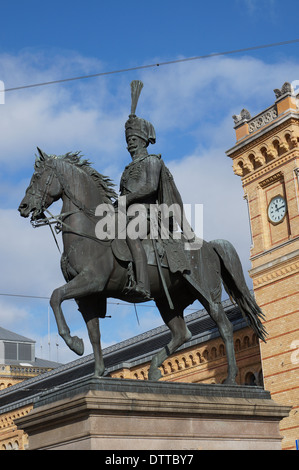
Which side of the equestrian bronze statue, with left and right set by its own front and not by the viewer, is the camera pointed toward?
left

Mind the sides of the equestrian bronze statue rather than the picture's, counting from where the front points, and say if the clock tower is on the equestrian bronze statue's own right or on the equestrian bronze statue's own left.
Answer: on the equestrian bronze statue's own right
